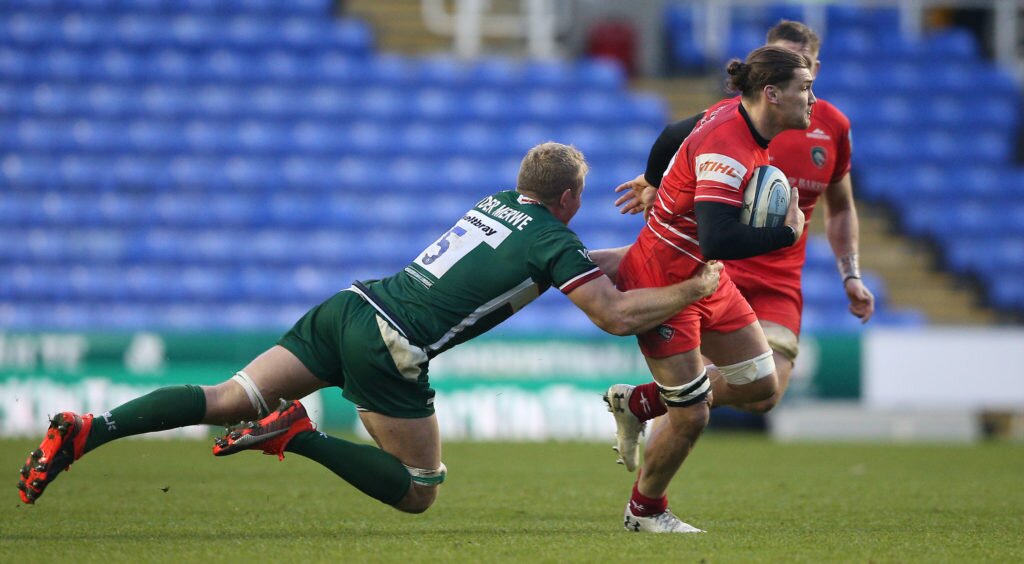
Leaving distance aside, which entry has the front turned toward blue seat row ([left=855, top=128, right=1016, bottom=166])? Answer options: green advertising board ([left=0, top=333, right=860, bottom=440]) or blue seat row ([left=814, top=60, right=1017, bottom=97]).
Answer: blue seat row ([left=814, top=60, right=1017, bottom=97])

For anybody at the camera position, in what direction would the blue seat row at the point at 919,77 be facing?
facing the viewer

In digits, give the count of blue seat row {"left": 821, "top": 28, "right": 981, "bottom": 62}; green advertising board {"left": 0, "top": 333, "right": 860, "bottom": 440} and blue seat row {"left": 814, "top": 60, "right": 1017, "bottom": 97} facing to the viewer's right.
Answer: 0

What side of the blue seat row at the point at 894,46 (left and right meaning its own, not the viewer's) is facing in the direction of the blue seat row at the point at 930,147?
front

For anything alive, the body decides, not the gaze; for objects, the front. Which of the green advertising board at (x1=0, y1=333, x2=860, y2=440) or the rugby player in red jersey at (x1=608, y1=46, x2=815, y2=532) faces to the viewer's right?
the rugby player in red jersey

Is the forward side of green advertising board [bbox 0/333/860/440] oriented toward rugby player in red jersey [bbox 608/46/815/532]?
yes

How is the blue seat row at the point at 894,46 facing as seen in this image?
toward the camera

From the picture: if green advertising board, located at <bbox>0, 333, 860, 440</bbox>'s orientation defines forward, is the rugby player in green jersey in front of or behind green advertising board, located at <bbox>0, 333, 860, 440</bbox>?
in front

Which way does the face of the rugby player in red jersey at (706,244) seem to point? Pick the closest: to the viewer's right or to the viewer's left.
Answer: to the viewer's right

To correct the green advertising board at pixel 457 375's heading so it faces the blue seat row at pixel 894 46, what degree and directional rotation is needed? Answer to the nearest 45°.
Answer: approximately 135° to its left
